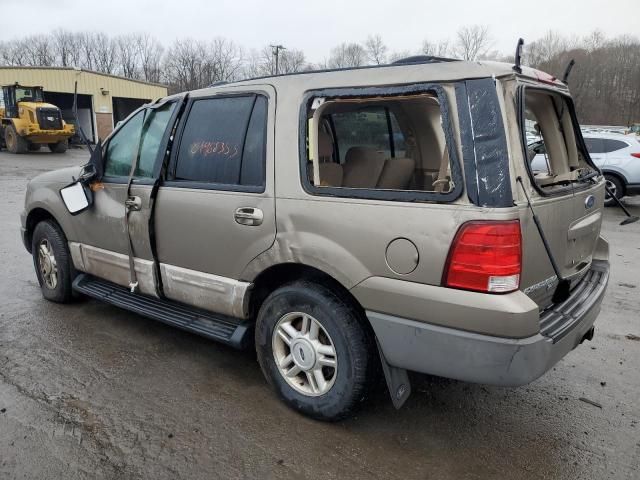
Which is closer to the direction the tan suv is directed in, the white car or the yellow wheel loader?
the yellow wheel loader

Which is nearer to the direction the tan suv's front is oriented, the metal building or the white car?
the metal building

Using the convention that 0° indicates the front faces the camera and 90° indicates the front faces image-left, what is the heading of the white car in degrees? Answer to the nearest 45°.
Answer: approximately 135°

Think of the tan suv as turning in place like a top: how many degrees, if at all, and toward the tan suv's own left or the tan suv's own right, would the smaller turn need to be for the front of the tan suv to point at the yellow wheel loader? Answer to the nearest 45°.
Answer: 0° — it already faces it

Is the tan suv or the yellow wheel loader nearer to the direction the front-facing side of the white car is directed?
the yellow wheel loader

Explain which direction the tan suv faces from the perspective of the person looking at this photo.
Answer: facing away from the viewer and to the left of the viewer

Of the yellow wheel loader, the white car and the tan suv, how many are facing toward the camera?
0
